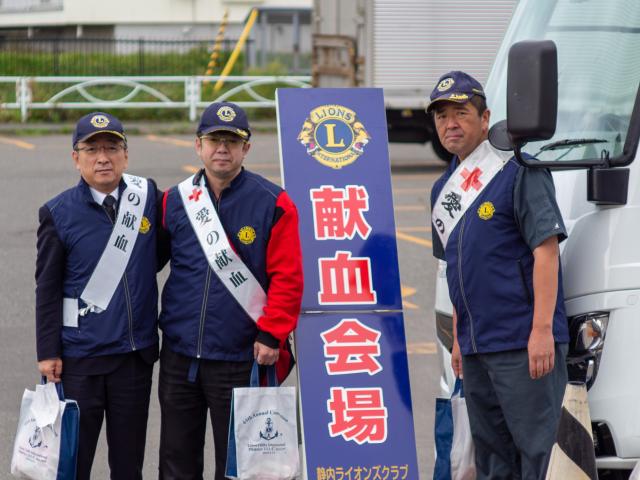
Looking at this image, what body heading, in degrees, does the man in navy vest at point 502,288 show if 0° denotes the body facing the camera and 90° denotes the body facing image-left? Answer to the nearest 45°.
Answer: approximately 45°

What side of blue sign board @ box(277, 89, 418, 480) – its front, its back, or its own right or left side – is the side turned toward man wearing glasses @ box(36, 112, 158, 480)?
right

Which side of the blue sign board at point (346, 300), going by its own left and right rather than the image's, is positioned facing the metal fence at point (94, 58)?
back

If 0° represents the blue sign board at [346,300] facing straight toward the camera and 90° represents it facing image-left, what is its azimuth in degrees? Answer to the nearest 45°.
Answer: approximately 0°

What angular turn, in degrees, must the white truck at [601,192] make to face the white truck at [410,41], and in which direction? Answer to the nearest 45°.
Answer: approximately 135° to its right

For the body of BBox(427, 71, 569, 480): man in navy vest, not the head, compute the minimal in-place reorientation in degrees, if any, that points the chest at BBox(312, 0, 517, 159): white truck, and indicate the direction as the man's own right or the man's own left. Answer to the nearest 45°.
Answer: approximately 135° to the man's own right

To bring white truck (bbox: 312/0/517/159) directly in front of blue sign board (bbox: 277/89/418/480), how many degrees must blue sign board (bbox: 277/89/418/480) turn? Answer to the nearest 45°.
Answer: approximately 180°
